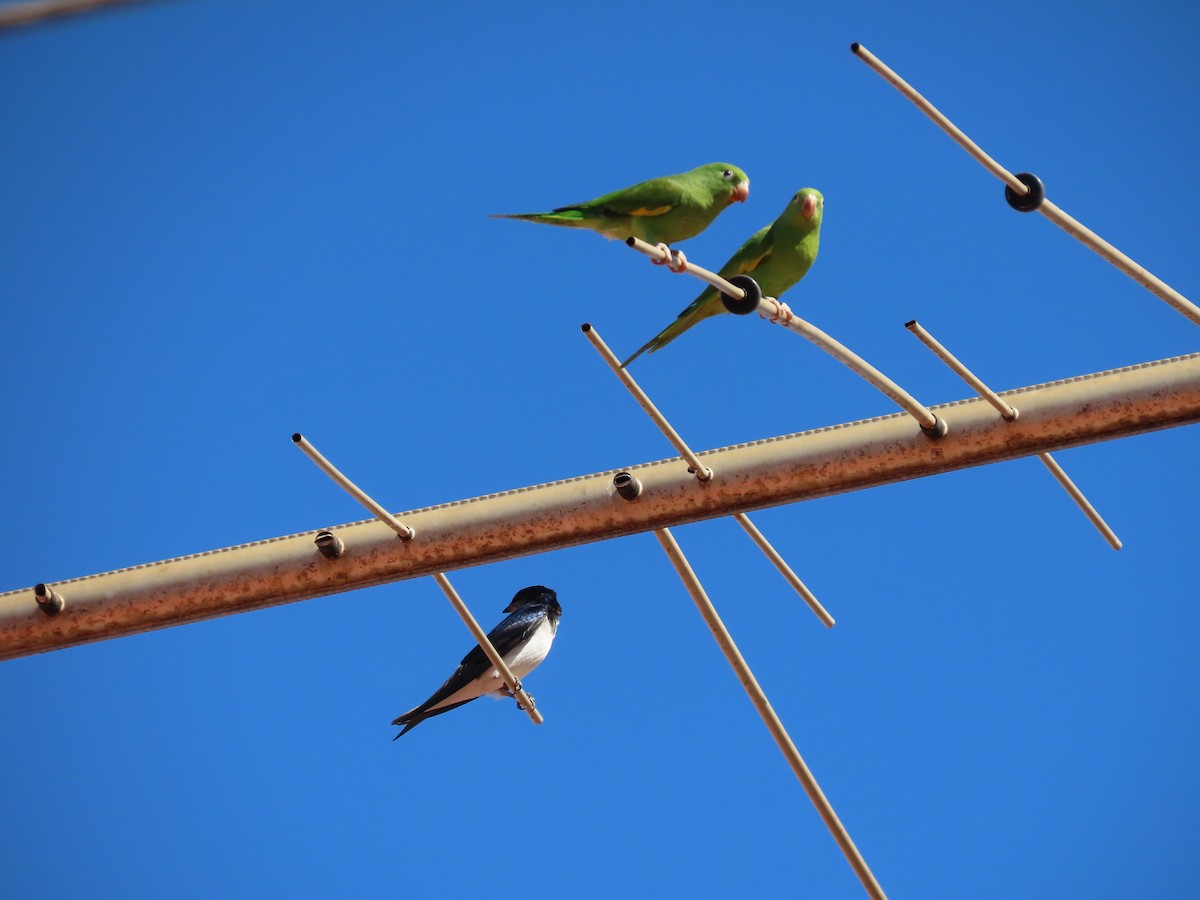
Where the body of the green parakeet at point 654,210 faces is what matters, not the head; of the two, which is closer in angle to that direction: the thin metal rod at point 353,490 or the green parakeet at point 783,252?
the green parakeet

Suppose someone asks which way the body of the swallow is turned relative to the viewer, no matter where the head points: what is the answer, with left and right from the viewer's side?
facing to the right of the viewer

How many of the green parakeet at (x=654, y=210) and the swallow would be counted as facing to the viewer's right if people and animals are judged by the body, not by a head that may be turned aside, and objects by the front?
2

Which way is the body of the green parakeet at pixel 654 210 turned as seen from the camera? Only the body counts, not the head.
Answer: to the viewer's right

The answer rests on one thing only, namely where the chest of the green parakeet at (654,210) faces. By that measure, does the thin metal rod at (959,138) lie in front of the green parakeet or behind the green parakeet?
in front
